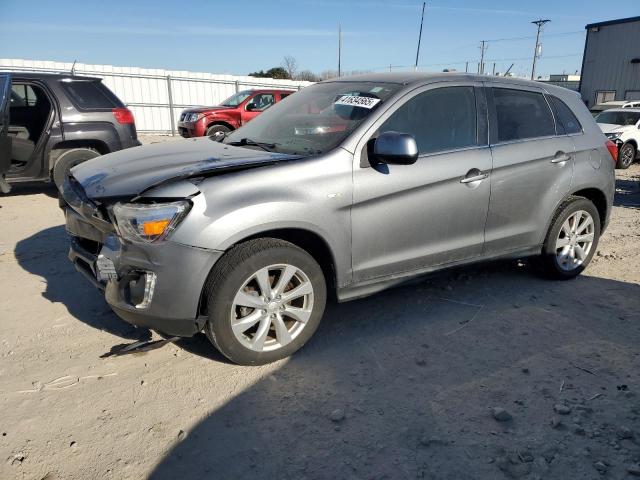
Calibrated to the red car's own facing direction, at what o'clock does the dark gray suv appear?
The dark gray suv is roughly at 11 o'clock from the red car.

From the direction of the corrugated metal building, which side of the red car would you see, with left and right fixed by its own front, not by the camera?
back

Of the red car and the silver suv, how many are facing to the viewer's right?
0

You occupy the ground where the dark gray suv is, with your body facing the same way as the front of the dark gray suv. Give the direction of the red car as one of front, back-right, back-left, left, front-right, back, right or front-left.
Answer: back-right

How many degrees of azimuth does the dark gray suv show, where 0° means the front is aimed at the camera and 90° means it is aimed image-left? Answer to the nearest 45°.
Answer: approximately 90°

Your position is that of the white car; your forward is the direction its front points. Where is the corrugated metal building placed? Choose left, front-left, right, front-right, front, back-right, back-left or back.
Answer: back-right

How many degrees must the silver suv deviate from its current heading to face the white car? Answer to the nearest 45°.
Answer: approximately 180°

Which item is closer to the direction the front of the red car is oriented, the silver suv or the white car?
the silver suv

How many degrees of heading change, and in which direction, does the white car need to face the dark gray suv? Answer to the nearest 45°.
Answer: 0° — it already faces it
